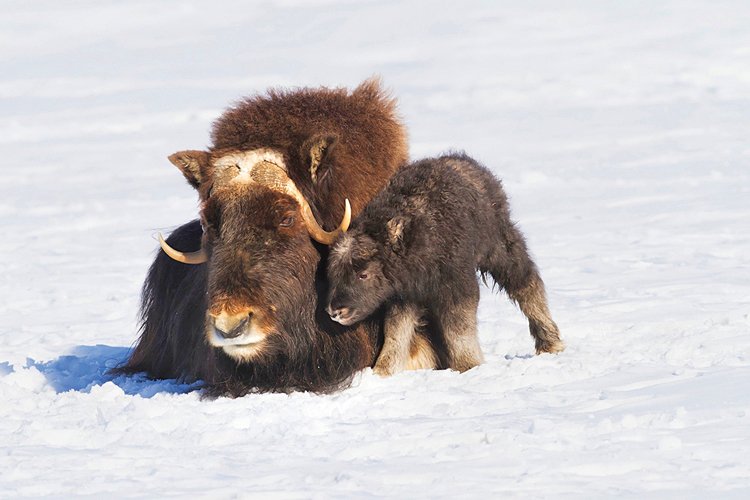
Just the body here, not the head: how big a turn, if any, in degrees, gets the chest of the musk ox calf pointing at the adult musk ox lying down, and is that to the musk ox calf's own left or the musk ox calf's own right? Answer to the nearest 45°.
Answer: approximately 45° to the musk ox calf's own right

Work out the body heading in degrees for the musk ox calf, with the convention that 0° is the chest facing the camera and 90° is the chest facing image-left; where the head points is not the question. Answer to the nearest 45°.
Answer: approximately 45°
